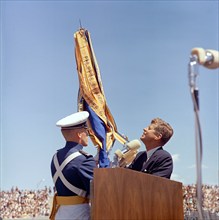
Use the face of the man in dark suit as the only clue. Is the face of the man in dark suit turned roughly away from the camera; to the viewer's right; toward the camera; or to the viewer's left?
to the viewer's left

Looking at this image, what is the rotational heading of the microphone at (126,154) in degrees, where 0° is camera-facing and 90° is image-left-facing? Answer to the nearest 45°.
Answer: approximately 270°

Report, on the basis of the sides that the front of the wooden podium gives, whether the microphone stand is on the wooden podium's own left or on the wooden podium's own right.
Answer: on the wooden podium's own left
